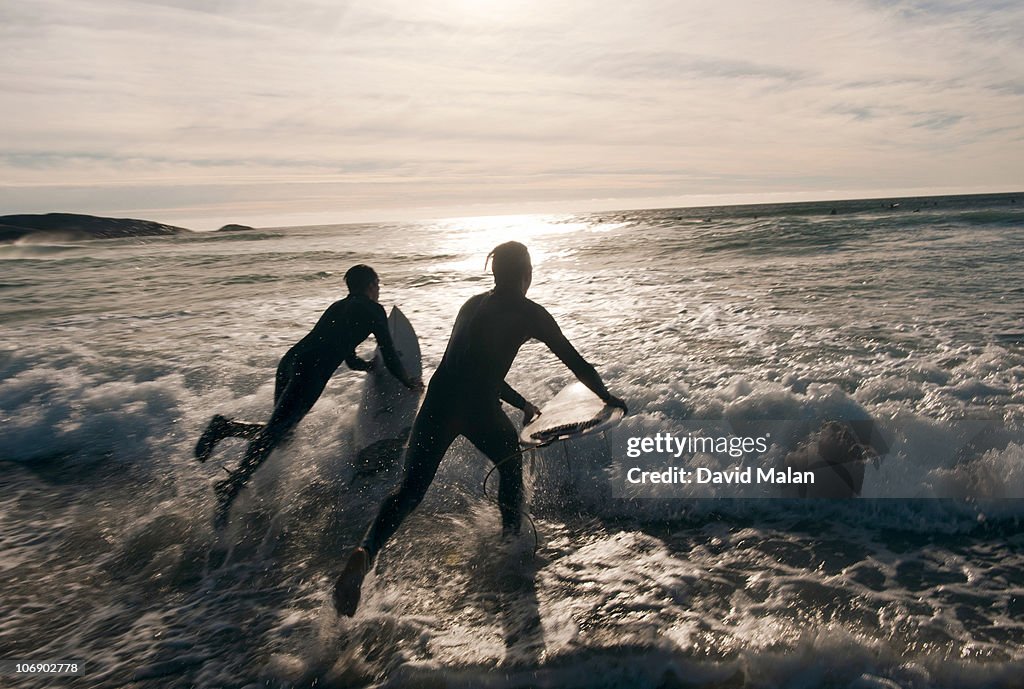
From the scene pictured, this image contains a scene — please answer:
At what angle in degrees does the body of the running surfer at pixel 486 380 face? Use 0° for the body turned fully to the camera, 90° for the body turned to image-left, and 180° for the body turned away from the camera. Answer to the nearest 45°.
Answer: approximately 225°

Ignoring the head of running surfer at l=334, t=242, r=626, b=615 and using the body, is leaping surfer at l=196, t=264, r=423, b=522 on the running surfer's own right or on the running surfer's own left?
on the running surfer's own left
